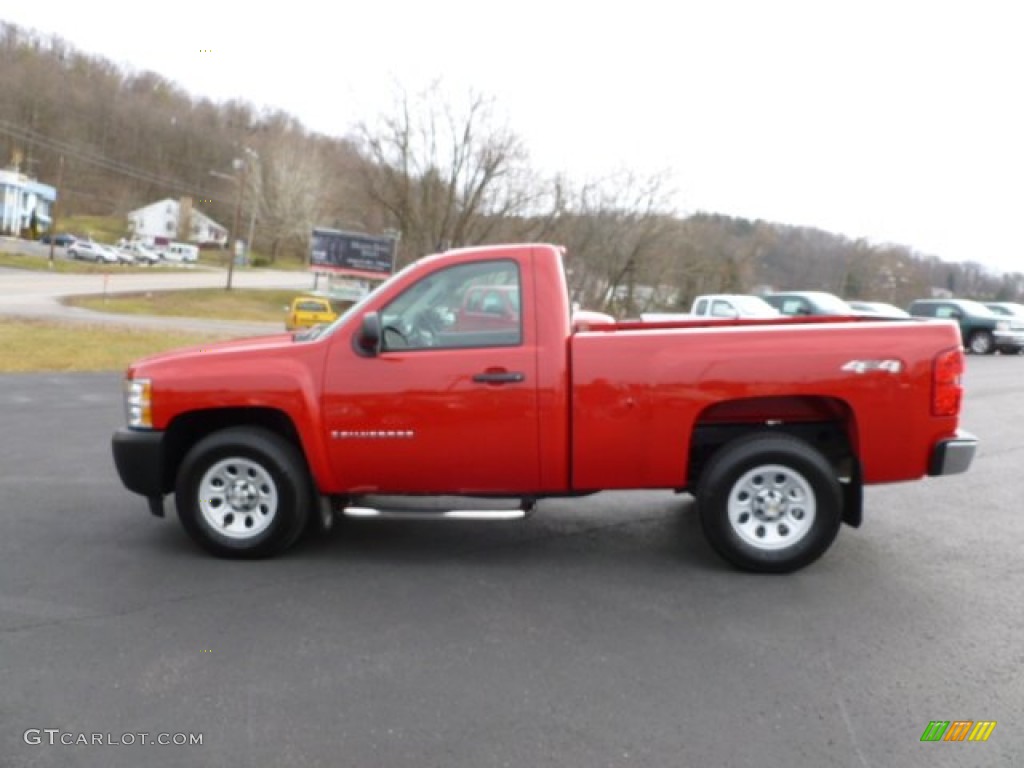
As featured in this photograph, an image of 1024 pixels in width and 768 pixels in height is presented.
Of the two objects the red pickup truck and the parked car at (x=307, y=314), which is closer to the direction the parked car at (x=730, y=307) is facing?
the red pickup truck

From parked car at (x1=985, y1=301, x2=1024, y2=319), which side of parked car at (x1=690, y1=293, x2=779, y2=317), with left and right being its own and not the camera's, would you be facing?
left

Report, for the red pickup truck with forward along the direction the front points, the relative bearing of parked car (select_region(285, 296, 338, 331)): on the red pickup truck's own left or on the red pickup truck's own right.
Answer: on the red pickup truck's own right

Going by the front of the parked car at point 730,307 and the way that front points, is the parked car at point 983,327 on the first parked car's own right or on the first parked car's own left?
on the first parked car's own left

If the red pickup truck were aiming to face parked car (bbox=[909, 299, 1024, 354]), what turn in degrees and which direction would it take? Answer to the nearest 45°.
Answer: approximately 135° to its right

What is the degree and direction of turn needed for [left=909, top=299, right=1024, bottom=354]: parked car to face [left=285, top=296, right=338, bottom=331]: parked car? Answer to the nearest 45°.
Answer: approximately 135° to its right

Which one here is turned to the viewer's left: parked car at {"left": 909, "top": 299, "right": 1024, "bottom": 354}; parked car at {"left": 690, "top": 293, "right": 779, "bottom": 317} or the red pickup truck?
the red pickup truck

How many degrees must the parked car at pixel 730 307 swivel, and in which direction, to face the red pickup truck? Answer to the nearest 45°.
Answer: approximately 45° to its right

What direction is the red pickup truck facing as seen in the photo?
to the viewer's left
